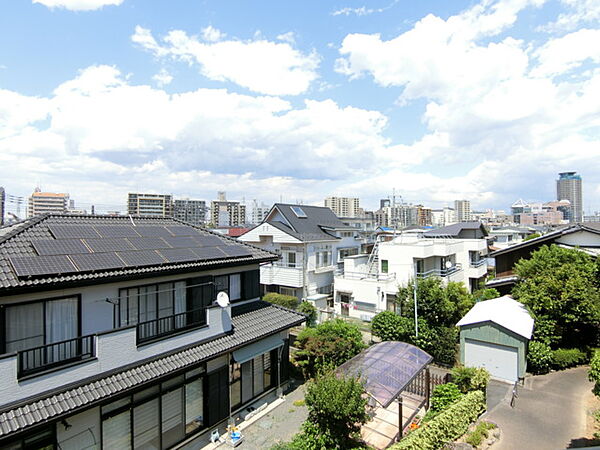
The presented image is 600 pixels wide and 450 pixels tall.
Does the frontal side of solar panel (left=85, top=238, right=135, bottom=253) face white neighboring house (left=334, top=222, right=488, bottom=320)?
no

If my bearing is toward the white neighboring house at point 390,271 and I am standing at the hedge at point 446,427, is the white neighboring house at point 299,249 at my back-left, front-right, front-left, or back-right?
front-left

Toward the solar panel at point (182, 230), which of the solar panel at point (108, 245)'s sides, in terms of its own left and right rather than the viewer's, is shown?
left

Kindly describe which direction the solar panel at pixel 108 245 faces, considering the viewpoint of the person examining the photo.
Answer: facing the viewer and to the right of the viewer

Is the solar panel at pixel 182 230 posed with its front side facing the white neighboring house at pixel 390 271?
no

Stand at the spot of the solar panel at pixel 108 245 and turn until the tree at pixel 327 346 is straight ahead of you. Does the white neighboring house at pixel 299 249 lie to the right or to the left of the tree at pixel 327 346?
left

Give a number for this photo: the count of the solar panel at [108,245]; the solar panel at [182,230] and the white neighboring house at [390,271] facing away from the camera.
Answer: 0

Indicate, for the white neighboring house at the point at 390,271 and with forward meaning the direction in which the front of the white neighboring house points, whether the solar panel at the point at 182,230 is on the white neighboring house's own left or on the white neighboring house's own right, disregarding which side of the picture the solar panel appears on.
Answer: on the white neighboring house's own right

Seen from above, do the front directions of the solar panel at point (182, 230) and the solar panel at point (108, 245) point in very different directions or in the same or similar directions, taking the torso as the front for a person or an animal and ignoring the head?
same or similar directions

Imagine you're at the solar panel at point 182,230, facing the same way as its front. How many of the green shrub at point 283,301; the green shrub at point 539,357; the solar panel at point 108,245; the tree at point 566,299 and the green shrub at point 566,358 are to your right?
1

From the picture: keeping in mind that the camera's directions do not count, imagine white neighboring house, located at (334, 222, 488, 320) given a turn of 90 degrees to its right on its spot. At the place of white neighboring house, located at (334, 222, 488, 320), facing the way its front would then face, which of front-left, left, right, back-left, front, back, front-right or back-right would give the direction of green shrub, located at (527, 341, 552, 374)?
left

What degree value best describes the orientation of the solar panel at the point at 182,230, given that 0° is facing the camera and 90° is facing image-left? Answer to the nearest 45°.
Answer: approximately 315°

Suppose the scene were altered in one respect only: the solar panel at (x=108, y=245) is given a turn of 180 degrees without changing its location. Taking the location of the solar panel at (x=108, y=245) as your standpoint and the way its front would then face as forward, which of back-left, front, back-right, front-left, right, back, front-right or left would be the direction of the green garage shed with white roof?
back-right

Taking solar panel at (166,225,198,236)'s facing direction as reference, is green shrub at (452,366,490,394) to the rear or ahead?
ahead

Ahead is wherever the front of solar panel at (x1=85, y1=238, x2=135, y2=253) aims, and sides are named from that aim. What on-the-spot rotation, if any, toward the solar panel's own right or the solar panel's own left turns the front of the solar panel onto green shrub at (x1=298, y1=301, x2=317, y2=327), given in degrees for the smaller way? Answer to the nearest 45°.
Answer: approximately 90° to the solar panel's own left

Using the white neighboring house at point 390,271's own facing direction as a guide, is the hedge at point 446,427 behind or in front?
in front
